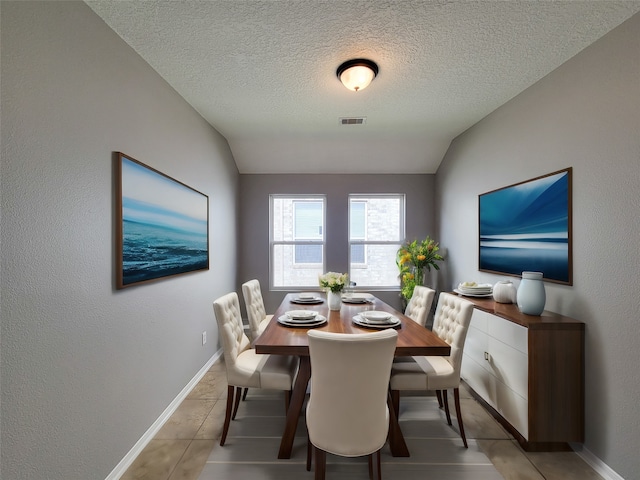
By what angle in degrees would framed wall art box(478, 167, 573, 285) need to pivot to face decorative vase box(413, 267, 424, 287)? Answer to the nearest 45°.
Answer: approximately 90° to its right

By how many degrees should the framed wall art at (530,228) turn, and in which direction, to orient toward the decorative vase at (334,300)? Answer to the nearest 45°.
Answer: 0° — it already faces it

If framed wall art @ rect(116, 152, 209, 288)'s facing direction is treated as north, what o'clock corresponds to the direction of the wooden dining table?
The wooden dining table is roughly at 12 o'clock from the framed wall art.

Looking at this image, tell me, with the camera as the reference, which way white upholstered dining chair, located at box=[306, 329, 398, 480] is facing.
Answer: facing away from the viewer

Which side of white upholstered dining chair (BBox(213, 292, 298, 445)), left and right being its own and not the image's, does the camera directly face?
right

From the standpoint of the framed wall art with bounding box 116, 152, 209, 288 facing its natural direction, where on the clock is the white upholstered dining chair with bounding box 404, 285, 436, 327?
The white upholstered dining chair is roughly at 11 o'clock from the framed wall art.

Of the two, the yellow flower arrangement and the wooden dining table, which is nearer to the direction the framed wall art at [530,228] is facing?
the wooden dining table

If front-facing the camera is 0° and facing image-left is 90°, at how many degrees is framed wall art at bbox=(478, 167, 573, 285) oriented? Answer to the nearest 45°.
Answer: approximately 45°

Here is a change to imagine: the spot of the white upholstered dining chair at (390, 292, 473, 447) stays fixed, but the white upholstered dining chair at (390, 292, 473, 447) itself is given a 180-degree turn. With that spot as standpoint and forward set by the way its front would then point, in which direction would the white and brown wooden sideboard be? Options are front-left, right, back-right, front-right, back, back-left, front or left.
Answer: front

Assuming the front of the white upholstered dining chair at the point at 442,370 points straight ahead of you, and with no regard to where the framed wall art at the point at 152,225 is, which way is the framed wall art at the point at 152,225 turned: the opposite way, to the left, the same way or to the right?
the opposite way

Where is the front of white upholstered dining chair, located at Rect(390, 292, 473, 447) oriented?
to the viewer's left

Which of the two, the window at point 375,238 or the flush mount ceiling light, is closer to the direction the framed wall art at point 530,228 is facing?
the flush mount ceiling light

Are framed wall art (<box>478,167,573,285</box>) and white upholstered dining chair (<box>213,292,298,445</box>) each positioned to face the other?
yes

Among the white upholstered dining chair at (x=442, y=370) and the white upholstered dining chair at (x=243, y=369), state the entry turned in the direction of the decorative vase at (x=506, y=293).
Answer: the white upholstered dining chair at (x=243, y=369)
